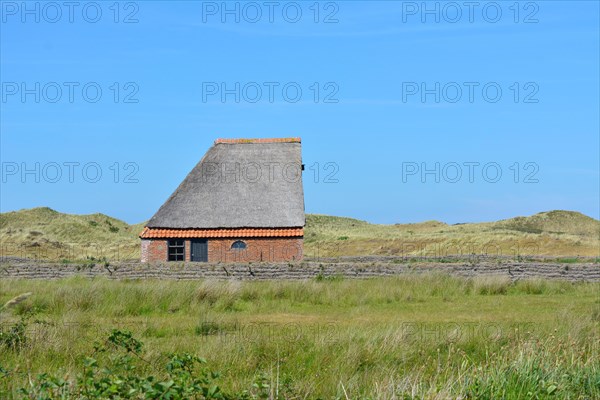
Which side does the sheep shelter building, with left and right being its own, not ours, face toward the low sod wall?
front

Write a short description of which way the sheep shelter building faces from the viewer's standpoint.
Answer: facing the viewer
